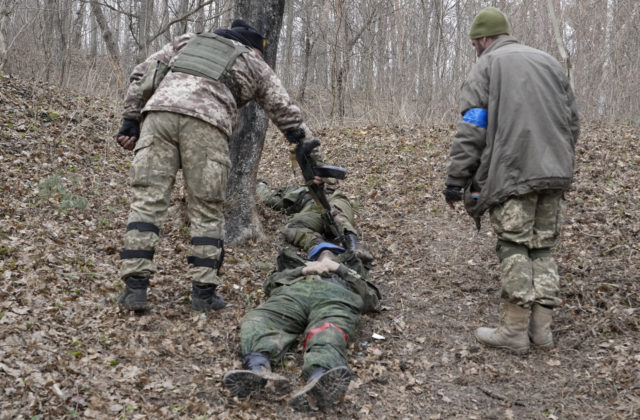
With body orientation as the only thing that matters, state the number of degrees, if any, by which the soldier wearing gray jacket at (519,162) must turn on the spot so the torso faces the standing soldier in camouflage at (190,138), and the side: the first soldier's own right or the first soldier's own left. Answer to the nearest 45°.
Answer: approximately 45° to the first soldier's own left

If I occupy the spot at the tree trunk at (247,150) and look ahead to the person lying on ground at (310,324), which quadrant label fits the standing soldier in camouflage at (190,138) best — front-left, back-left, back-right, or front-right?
front-right

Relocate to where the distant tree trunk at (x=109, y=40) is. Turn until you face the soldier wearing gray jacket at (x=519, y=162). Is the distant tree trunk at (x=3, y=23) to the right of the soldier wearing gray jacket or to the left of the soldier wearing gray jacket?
right

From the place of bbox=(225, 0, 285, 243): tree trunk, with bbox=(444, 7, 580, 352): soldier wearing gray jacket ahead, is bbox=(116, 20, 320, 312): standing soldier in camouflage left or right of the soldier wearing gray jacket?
right

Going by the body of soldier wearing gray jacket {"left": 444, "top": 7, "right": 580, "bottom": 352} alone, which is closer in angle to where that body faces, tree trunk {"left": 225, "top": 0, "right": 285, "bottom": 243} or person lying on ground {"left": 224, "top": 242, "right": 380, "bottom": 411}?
the tree trunk

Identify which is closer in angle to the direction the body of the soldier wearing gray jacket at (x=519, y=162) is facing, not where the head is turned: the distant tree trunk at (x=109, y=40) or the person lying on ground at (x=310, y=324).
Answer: the distant tree trunk

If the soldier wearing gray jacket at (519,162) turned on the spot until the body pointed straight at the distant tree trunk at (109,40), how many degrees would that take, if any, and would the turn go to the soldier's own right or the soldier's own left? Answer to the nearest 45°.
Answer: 0° — they already face it

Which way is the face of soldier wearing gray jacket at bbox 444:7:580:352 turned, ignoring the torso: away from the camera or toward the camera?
away from the camera

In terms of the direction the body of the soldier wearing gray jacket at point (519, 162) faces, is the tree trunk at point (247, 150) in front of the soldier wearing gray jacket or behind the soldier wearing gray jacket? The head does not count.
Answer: in front

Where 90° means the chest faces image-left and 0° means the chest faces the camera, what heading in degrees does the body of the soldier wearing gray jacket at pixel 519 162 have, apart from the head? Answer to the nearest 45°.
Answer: approximately 135°

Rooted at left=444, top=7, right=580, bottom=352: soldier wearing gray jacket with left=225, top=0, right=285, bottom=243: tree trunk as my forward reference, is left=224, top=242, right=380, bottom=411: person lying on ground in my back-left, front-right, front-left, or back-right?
front-left
